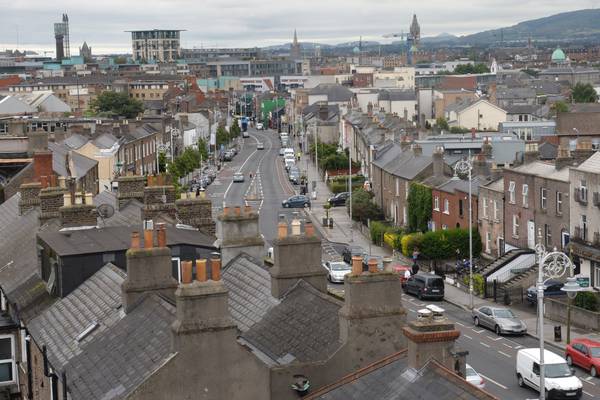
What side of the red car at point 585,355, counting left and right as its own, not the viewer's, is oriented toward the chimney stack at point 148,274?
right

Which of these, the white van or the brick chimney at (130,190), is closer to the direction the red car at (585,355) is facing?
the white van

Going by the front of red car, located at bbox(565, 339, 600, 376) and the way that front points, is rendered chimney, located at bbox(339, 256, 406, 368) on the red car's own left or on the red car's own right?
on the red car's own right

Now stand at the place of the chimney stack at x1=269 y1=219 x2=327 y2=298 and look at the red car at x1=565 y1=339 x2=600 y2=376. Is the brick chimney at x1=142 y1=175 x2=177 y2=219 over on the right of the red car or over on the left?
left

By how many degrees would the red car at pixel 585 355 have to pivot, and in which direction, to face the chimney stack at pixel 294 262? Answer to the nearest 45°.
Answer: approximately 45° to its right

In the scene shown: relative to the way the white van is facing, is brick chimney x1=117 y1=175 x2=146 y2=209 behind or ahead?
behind
